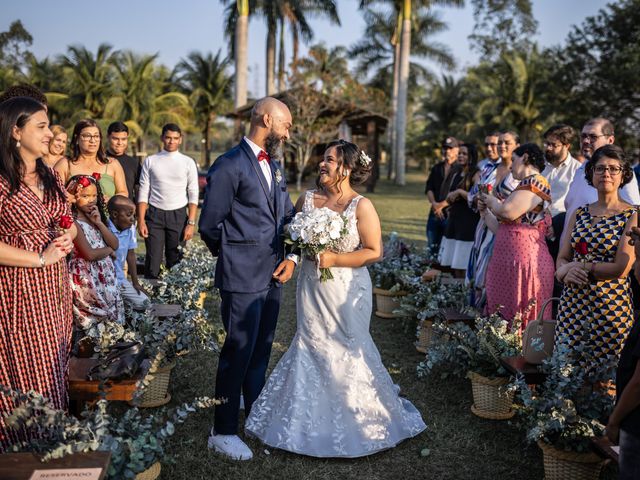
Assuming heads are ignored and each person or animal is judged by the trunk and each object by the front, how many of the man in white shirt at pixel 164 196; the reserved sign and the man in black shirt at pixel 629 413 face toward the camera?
2

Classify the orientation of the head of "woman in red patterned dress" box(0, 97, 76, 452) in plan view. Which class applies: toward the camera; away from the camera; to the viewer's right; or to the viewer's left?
to the viewer's right

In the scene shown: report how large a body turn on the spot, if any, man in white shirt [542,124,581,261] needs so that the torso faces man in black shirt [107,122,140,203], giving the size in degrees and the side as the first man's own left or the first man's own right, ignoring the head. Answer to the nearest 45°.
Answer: approximately 45° to the first man's own right

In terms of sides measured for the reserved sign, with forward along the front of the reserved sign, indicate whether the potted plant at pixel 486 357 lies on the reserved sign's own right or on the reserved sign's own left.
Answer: on the reserved sign's own left

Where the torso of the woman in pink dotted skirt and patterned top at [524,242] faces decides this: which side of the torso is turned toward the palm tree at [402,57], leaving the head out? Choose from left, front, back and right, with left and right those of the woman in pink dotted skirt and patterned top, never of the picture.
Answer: right

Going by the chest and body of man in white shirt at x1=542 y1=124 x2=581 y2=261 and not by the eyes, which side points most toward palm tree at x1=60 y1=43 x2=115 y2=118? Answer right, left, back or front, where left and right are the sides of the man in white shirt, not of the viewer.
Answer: right

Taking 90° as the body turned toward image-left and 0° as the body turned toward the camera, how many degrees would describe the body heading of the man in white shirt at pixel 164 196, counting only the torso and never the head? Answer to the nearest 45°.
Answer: approximately 0°

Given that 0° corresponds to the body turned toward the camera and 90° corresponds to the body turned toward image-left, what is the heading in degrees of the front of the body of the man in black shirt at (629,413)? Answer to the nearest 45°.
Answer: approximately 90°

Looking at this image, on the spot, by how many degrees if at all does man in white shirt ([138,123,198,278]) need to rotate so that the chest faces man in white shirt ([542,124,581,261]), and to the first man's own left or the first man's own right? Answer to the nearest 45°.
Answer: approximately 45° to the first man's own left

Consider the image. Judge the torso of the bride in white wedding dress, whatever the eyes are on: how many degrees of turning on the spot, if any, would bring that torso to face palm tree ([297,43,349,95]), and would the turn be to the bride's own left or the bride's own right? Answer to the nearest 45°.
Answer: approximately 135° to the bride's own right

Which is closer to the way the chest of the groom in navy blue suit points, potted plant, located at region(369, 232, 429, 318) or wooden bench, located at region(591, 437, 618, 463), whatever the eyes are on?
the wooden bench

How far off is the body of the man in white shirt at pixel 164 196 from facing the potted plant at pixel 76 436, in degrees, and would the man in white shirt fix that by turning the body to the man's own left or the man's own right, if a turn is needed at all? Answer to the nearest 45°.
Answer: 0° — they already face it

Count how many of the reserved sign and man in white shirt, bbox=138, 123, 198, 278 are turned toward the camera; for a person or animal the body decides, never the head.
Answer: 2

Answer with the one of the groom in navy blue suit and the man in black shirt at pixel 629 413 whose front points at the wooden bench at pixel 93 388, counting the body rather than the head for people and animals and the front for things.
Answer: the man in black shirt

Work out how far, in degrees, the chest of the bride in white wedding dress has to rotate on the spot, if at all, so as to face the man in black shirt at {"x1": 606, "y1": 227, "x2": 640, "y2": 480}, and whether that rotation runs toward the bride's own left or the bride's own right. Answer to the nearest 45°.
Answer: approximately 90° to the bride's own left
